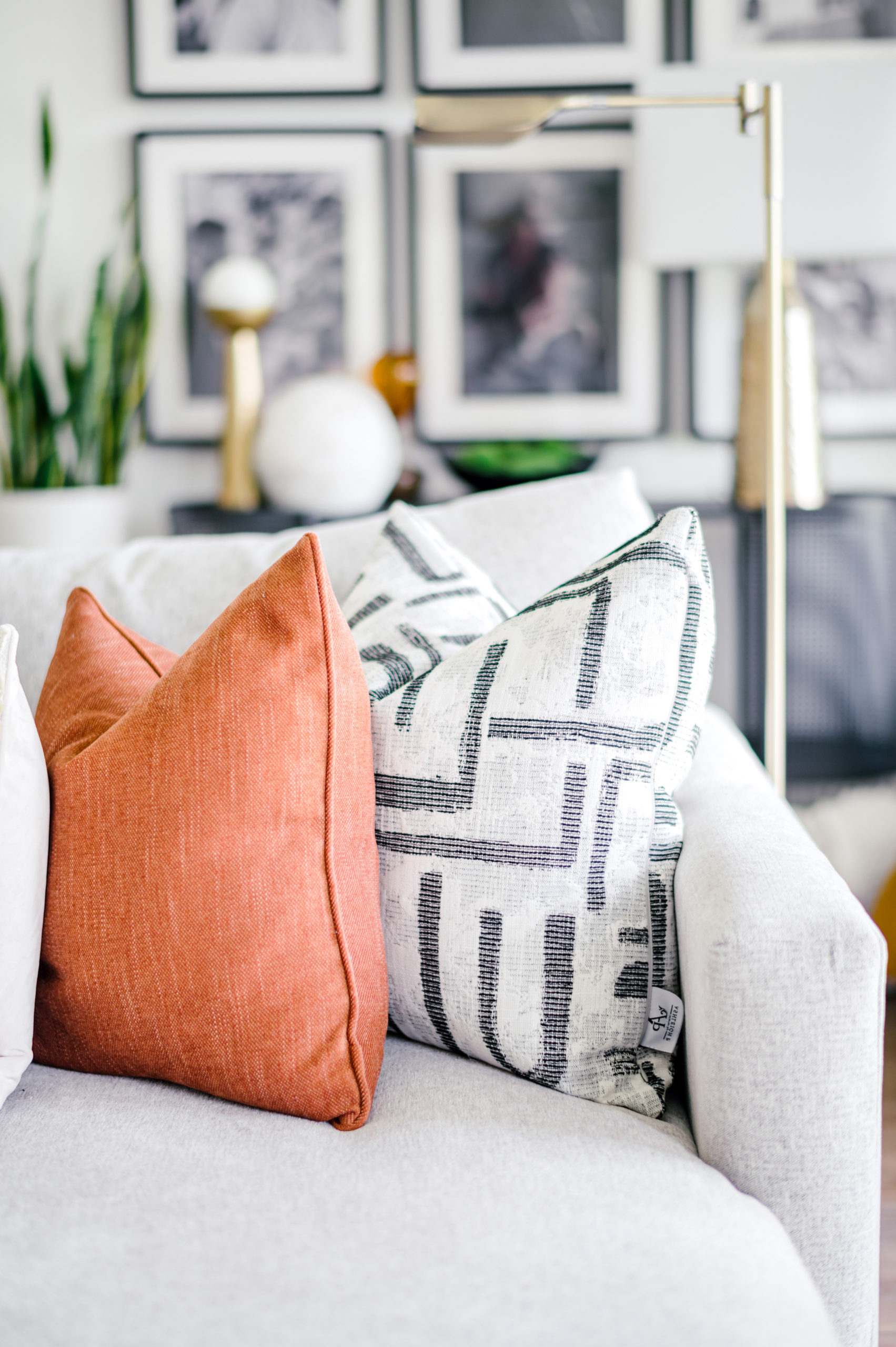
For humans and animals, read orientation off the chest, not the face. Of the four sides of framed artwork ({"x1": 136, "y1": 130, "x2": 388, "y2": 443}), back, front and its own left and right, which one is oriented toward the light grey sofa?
front

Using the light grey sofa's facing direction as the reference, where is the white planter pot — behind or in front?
behind

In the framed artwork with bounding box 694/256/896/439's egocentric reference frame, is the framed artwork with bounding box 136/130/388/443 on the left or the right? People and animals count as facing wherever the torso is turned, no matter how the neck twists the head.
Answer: on its right

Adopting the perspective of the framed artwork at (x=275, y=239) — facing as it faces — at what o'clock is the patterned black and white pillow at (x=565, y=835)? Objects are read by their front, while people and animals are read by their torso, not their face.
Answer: The patterned black and white pillow is roughly at 12 o'clock from the framed artwork.

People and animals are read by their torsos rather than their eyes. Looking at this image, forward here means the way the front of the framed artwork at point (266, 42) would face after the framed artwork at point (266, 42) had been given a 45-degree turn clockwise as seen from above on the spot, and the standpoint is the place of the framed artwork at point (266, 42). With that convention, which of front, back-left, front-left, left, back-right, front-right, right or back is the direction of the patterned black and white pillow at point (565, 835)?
front-left

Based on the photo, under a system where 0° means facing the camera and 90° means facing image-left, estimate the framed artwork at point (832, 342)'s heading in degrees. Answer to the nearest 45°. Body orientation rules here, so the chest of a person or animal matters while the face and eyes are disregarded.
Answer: approximately 0°

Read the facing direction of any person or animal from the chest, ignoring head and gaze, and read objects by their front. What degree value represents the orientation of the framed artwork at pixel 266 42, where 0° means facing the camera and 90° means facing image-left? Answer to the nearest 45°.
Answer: approximately 0°

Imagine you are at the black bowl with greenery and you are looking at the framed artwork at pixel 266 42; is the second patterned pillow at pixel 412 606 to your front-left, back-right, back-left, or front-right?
back-left

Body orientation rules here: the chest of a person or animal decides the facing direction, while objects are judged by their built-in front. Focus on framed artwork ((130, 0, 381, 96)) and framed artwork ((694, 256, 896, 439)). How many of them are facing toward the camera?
2

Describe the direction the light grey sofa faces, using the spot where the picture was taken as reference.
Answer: facing the viewer

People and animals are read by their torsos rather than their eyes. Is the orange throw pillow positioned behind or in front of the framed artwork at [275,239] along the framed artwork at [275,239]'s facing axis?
in front

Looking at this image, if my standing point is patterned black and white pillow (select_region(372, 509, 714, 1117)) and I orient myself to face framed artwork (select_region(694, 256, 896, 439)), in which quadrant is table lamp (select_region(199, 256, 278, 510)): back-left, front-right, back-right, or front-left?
front-left
